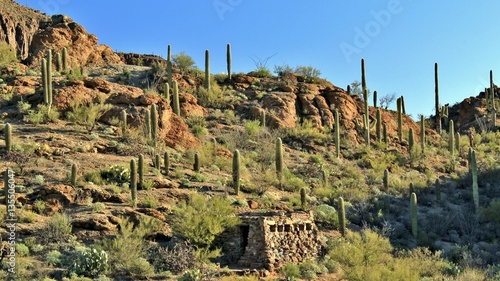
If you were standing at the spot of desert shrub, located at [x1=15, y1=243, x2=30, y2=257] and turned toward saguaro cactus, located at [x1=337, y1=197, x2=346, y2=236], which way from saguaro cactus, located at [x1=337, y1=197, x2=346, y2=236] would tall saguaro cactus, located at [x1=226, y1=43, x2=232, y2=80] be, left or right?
left

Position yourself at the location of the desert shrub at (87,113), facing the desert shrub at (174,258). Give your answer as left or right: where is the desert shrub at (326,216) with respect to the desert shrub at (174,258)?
left

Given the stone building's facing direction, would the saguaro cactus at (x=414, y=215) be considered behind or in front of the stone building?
behind

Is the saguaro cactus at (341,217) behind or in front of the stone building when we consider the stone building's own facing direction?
behind

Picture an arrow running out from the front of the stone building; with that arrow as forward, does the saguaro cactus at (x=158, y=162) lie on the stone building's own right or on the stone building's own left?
on the stone building's own right

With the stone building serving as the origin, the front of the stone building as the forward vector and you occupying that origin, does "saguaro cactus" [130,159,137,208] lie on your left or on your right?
on your right

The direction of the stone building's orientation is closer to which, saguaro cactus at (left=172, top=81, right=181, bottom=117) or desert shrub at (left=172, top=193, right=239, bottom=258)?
the desert shrub

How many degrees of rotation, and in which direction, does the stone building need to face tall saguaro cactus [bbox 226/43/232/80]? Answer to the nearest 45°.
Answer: approximately 135° to its right

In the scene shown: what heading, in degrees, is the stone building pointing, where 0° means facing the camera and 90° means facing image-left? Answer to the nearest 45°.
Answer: approximately 45°

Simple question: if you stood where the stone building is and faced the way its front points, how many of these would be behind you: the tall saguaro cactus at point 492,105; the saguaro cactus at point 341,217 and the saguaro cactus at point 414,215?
3

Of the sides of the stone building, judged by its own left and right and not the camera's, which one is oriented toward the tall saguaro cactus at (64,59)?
right

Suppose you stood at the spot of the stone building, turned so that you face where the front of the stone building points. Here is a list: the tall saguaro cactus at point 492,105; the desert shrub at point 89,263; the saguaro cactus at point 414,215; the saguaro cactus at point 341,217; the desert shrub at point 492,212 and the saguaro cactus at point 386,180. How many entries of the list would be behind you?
5
